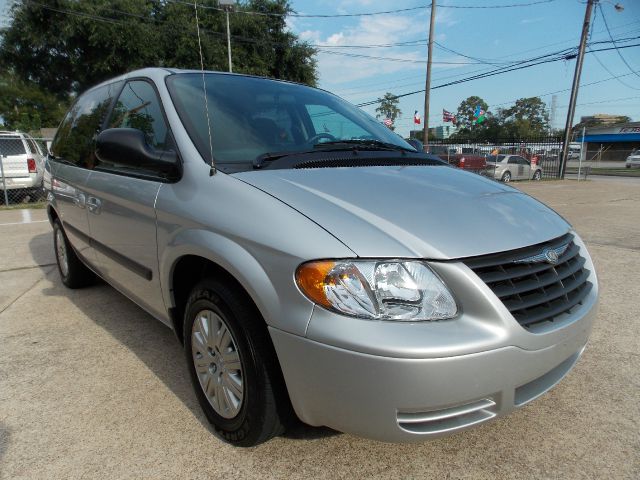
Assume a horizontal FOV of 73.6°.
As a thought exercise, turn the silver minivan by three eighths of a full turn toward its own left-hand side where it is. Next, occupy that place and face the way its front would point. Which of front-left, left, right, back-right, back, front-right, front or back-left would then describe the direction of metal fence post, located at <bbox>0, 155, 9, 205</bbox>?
front-left

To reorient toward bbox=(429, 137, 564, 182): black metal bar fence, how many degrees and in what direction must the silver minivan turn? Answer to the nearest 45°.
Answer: approximately 90° to its left

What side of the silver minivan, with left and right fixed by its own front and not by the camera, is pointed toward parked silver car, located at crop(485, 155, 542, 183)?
left

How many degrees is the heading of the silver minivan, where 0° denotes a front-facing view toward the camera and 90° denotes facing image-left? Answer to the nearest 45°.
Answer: approximately 315°

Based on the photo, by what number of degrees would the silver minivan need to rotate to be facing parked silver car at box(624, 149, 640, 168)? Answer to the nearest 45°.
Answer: approximately 90° to its left

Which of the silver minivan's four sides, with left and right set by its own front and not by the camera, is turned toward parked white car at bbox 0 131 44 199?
back

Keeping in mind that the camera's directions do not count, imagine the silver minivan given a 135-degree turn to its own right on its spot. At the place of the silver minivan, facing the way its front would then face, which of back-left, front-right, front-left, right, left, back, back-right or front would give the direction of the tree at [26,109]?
front-right
